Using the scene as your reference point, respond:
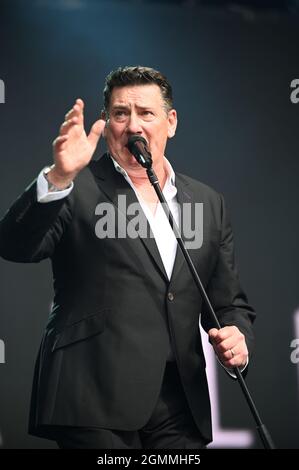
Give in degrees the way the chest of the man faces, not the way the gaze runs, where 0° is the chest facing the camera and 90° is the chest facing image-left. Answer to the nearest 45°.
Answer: approximately 315°
